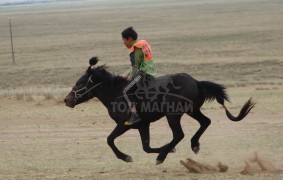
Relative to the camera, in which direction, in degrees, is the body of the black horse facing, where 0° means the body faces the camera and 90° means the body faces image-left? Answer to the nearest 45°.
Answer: approximately 90°
